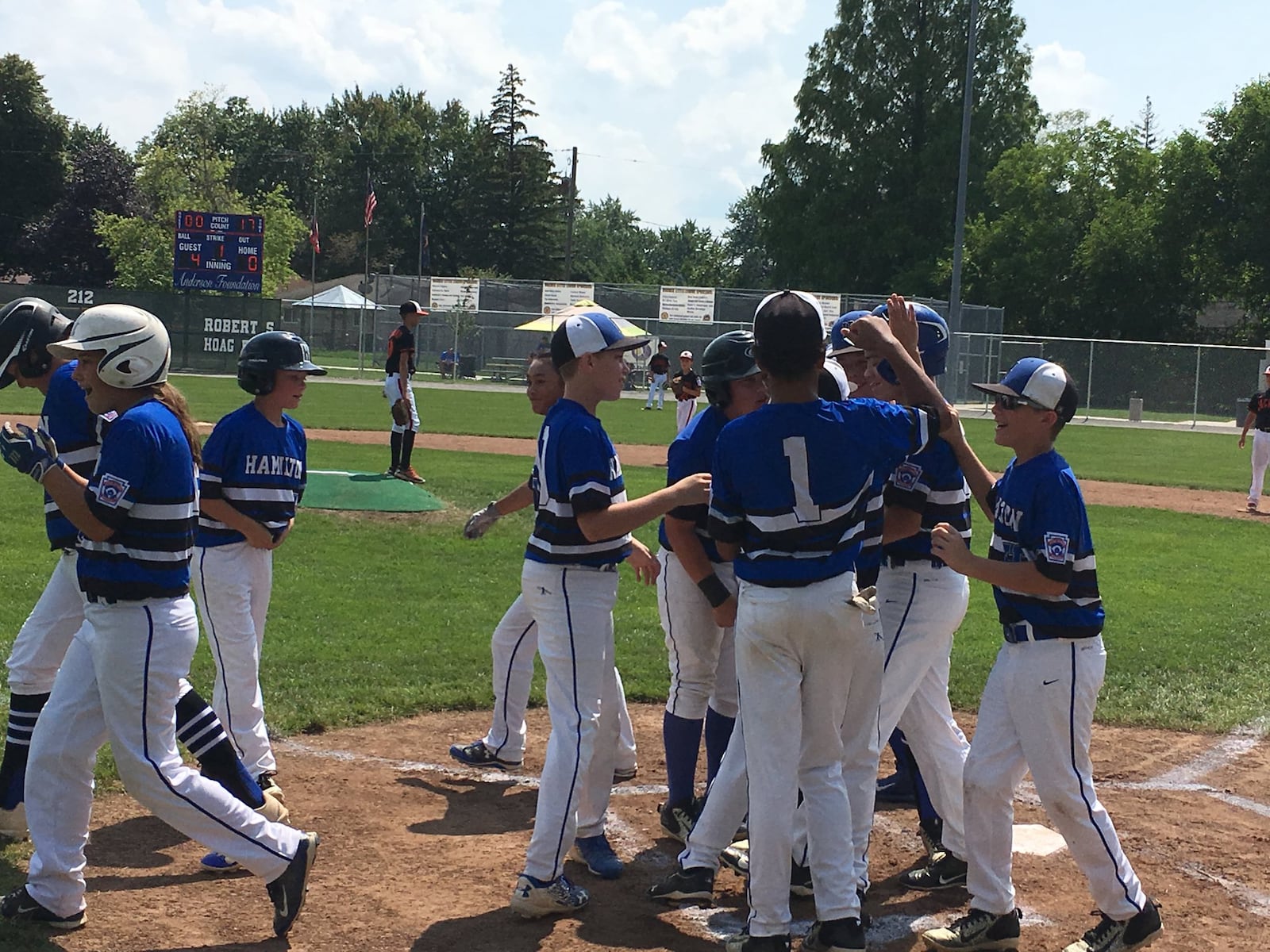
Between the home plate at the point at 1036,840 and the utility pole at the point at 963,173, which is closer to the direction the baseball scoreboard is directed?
the home plate

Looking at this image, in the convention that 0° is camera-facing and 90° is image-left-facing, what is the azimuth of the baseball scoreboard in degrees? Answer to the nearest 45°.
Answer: approximately 0°

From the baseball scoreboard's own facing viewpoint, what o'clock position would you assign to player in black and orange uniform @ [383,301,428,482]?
The player in black and orange uniform is roughly at 12 o'clock from the baseball scoreboard.

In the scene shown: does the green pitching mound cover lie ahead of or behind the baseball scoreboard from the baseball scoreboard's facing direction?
ahead

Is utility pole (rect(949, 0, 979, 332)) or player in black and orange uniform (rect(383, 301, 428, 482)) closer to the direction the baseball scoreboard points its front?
the player in black and orange uniform

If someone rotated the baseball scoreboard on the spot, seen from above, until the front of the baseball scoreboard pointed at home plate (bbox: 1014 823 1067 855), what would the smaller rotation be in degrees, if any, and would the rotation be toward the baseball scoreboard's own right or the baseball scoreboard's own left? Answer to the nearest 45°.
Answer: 0° — it already faces it

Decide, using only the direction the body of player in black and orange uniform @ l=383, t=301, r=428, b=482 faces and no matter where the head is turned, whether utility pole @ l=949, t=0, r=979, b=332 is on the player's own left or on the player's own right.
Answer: on the player's own left
